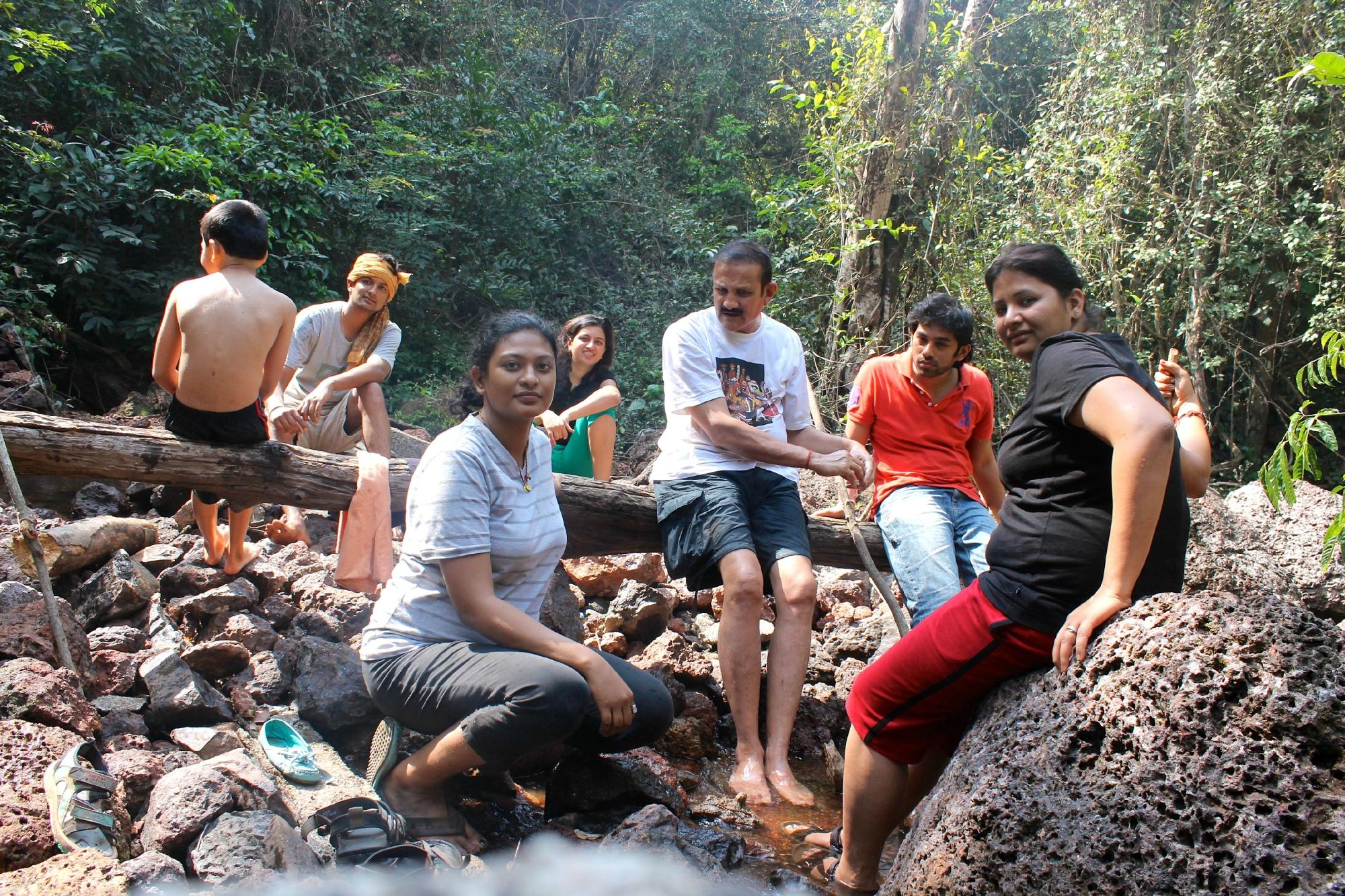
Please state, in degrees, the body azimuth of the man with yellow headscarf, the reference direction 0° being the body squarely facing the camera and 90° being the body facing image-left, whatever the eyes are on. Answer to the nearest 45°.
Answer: approximately 0°

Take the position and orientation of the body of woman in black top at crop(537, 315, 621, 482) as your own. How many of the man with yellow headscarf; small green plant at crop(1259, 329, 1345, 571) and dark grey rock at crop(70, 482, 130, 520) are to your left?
1

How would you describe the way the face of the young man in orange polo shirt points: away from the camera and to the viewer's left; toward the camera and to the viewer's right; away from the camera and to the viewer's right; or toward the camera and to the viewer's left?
toward the camera and to the viewer's left

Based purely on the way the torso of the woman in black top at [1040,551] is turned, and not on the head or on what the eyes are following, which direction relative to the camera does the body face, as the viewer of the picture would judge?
to the viewer's left

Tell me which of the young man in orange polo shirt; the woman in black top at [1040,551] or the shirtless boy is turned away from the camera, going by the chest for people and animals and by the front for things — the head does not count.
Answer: the shirtless boy

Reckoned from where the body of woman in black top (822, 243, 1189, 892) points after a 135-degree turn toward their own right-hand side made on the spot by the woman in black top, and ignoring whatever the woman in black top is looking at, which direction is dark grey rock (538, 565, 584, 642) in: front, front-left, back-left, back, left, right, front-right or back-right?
left

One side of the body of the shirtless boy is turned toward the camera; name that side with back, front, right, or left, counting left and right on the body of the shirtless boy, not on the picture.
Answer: back

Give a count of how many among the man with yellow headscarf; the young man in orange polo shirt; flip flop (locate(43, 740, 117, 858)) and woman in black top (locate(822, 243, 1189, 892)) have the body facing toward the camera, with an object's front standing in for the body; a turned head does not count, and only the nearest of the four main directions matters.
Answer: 3
